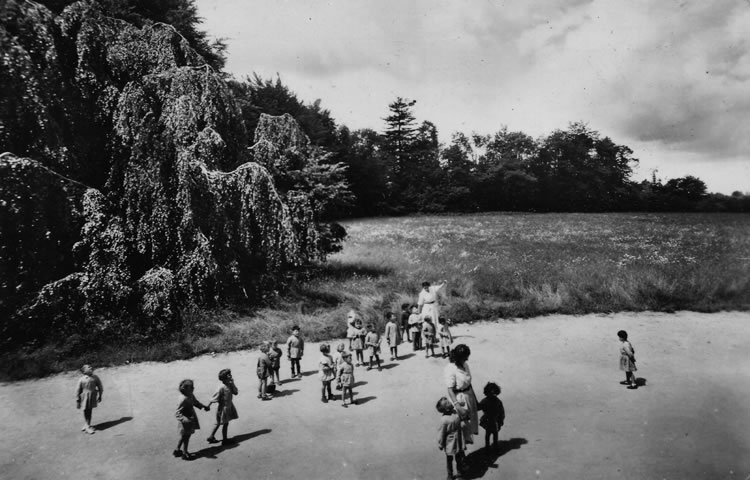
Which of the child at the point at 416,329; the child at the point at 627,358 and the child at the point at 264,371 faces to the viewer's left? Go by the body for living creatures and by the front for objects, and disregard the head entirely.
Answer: the child at the point at 627,358

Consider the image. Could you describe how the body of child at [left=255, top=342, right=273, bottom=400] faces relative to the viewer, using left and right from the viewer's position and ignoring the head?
facing to the right of the viewer

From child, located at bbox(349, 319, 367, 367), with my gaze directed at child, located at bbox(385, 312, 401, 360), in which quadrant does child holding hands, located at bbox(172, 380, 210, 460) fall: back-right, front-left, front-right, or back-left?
back-right

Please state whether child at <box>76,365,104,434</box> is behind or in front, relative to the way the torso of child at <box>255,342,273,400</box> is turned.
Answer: behind

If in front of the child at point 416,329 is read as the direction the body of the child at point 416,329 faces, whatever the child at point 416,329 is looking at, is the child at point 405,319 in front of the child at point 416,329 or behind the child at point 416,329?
behind

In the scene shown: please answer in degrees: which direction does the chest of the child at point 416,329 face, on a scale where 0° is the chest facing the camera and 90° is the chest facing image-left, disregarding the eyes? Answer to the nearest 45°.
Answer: approximately 0°

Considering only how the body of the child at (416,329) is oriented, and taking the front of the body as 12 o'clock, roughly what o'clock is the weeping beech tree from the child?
The weeping beech tree is roughly at 3 o'clock from the child.

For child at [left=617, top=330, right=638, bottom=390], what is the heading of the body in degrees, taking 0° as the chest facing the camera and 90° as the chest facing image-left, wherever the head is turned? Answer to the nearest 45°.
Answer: approximately 90°

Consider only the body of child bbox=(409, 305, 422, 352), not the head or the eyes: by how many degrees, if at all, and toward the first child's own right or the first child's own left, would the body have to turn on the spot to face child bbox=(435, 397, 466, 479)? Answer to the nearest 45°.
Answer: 0° — they already face them

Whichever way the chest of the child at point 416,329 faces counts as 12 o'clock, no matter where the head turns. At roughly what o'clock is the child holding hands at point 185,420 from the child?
The child holding hands is roughly at 1 o'clock from the child.
